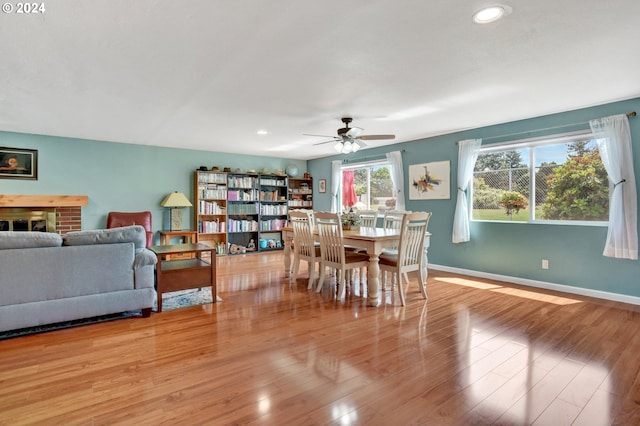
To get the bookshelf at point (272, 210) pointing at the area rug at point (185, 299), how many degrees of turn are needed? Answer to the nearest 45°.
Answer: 0° — it already faces it

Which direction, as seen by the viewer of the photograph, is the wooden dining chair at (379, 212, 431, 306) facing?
facing away from the viewer and to the left of the viewer

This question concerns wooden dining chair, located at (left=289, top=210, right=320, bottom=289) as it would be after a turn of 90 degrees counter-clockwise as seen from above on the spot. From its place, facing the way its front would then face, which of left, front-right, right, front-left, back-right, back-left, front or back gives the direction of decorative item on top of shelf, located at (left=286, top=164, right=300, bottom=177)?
front-right

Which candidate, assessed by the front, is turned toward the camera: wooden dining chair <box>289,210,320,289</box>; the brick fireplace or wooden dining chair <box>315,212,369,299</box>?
the brick fireplace

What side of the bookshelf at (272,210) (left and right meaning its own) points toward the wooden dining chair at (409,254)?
front

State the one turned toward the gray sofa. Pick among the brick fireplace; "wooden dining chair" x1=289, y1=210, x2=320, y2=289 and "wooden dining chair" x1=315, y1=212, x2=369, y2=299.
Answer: the brick fireplace

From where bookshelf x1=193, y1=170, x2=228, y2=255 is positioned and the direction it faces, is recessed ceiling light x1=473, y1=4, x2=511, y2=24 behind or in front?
in front

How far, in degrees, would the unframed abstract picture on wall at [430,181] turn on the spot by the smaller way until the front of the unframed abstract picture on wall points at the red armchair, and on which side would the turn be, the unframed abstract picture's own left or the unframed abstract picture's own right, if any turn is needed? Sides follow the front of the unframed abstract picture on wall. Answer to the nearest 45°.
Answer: approximately 45° to the unframed abstract picture's own right

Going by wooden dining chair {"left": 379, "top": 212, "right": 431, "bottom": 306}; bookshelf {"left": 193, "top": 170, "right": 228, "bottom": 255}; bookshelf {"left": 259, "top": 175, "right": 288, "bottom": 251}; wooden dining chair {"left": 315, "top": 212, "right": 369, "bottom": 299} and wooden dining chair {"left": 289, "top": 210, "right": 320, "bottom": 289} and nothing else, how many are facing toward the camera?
2

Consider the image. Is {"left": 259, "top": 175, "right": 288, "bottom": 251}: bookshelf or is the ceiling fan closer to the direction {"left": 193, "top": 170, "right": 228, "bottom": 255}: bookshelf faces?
the ceiling fan

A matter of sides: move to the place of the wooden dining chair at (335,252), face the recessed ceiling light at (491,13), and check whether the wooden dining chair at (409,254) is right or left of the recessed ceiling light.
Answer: left

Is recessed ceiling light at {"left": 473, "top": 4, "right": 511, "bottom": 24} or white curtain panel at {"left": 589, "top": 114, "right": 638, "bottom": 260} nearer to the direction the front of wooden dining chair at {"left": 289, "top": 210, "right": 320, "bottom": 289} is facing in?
the white curtain panel

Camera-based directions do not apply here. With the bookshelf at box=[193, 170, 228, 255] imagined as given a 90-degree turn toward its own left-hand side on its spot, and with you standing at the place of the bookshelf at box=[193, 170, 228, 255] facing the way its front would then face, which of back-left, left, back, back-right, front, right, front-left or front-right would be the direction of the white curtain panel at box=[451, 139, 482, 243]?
front-right

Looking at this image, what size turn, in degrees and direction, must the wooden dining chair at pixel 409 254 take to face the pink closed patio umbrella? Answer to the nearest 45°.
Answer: approximately 45° to its right

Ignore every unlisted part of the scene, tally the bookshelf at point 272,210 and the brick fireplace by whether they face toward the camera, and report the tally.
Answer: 2

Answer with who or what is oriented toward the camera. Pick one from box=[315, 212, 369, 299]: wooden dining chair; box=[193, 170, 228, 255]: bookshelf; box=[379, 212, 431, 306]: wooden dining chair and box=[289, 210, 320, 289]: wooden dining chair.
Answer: the bookshelf
